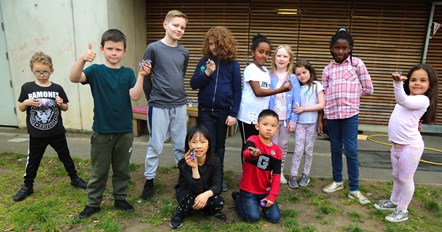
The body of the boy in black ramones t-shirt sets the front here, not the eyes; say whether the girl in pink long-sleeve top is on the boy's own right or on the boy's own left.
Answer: on the boy's own left

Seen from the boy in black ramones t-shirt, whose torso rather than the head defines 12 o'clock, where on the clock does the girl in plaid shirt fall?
The girl in plaid shirt is roughly at 10 o'clock from the boy in black ramones t-shirt.

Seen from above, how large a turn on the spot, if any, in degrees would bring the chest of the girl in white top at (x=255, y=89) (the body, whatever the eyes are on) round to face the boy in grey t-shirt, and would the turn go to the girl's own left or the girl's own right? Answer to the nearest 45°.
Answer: approximately 135° to the girl's own right

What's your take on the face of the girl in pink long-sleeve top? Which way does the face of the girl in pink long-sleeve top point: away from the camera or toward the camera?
toward the camera

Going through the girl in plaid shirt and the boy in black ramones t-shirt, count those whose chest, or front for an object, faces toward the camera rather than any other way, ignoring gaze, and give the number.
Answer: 2

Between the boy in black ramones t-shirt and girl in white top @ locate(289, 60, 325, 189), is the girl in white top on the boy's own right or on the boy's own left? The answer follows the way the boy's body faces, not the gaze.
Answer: on the boy's own left

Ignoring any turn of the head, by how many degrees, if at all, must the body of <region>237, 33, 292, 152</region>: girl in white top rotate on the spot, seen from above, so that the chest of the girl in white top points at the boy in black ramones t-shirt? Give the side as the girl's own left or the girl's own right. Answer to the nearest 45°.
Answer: approximately 135° to the girl's own right

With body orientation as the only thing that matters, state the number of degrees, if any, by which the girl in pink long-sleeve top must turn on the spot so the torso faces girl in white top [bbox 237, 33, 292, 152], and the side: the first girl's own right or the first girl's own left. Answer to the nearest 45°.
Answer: approximately 45° to the first girl's own right

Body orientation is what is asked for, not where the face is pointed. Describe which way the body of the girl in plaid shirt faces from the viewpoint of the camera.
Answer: toward the camera

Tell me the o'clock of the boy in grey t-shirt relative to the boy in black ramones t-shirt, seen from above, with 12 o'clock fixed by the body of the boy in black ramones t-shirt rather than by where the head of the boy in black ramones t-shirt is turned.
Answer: The boy in grey t-shirt is roughly at 10 o'clock from the boy in black ramones t-shirt.

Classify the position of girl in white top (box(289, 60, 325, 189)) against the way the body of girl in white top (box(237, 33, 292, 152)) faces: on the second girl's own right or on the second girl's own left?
on the second girl's own left

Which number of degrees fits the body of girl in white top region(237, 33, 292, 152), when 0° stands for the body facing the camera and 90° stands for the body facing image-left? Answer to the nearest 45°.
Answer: approximately 315°

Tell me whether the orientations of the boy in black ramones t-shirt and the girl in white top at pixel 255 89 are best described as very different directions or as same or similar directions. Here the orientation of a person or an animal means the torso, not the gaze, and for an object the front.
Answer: same or similar directions

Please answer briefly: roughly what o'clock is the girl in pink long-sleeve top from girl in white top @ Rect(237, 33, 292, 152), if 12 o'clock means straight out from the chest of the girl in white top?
The girl in pink long-sleeve top is roughly at 11 o'clock from the girl in white top.

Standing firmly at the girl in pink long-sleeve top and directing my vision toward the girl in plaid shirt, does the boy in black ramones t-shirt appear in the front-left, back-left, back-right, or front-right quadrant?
front-left

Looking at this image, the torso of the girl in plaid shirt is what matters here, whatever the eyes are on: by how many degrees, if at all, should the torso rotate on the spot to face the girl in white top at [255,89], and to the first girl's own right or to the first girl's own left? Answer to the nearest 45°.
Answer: approximately 90° to the first girl's own right
